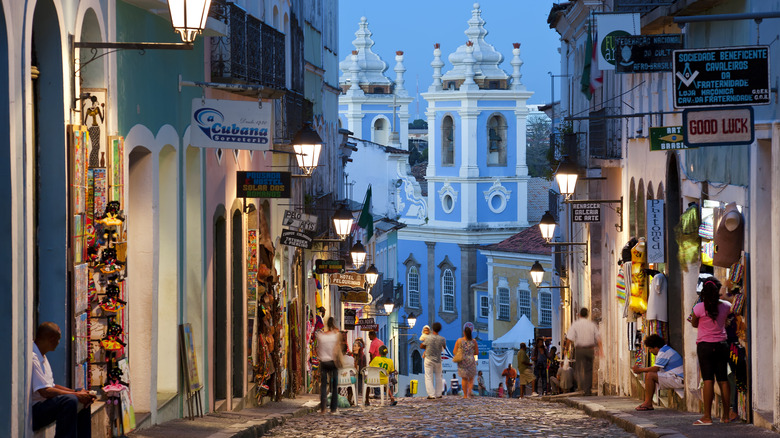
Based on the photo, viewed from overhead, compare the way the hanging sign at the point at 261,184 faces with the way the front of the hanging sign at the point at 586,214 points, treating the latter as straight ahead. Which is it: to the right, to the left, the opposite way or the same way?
the same way

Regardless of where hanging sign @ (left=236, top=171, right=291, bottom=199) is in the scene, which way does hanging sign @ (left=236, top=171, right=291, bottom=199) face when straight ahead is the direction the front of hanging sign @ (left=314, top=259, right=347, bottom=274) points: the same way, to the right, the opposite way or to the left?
the same way

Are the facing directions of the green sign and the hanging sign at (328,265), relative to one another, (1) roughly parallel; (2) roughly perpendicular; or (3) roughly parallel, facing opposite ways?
roughly parallel

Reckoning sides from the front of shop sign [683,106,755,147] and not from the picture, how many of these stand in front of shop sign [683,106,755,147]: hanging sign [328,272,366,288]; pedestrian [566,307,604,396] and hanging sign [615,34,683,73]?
0

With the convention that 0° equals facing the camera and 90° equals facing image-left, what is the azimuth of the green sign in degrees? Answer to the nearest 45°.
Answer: approximately 0°

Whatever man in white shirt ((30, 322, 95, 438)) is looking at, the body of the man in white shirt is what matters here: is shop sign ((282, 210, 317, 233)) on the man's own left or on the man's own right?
on the man's own left

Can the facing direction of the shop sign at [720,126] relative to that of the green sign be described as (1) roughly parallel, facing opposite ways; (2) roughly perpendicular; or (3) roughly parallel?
roughly parallel

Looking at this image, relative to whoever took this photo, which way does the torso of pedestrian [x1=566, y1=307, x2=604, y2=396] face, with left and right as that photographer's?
facing away from the viewer

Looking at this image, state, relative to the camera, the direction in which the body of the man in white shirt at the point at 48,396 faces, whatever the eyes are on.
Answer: to the viewer's right

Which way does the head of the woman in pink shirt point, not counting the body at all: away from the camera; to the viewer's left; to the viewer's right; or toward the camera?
away from the camera

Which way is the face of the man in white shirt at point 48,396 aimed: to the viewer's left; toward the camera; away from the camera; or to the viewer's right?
to the viewer's right

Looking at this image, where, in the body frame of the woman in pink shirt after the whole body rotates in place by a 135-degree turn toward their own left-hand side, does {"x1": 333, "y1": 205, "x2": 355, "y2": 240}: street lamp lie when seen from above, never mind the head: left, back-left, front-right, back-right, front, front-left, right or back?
right

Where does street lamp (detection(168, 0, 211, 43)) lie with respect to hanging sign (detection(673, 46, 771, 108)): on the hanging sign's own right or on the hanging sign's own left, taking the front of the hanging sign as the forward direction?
on the hanging sign's own right

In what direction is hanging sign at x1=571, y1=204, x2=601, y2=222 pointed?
toward the camera

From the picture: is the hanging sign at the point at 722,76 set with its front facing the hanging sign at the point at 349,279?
no
